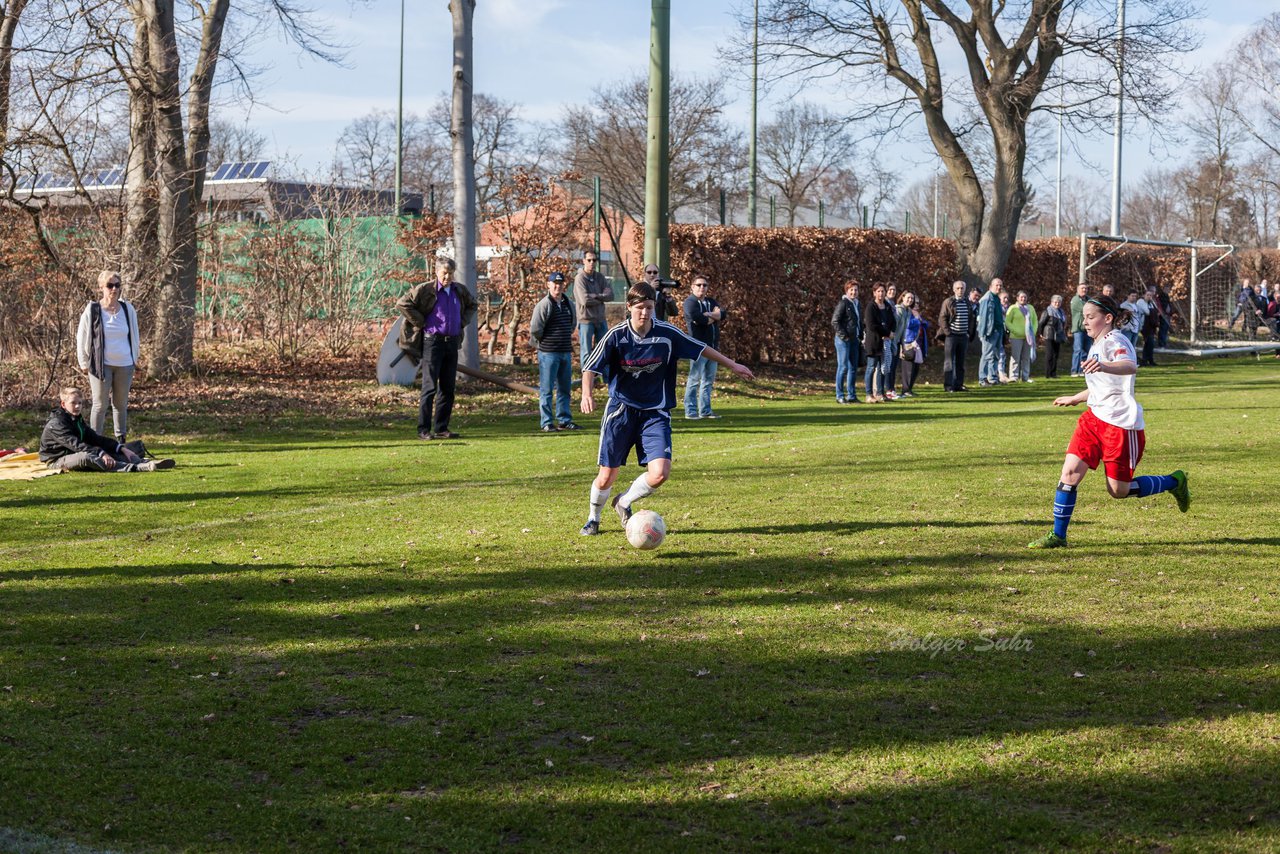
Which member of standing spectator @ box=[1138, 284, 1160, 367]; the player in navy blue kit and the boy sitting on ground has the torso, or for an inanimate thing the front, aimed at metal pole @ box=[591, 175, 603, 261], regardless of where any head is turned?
the standing spectator

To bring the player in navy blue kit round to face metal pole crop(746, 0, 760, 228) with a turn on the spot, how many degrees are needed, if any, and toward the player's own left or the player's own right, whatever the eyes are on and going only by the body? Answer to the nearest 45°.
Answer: approximately 180°

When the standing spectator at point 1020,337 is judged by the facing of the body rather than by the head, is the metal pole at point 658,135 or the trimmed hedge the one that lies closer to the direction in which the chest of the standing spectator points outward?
the metal pole

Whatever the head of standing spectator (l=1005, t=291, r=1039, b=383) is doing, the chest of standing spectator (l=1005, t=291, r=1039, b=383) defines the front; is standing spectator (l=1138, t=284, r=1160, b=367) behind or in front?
behind

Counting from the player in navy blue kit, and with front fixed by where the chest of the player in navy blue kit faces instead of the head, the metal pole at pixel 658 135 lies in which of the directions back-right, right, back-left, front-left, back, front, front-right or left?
back

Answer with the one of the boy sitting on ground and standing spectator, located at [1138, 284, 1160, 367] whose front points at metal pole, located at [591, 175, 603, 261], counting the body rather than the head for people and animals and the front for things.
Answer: the standing spectator

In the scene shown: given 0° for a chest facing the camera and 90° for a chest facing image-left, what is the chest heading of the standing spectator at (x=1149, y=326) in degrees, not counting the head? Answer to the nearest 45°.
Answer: approximately 45°
